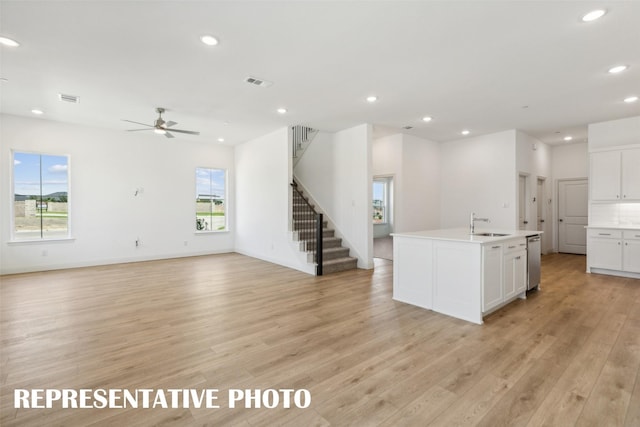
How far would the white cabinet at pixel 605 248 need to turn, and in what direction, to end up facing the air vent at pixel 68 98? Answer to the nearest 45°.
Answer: approximately 45° to its right

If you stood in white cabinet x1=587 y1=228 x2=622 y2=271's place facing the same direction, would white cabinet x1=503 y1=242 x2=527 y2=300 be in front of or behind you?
in front

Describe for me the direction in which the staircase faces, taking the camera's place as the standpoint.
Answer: facing the viewer and to the right of the viewer

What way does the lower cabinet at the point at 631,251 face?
toward the camera

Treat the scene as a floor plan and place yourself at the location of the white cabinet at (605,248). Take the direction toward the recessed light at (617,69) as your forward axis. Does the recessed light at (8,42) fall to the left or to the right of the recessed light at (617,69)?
right

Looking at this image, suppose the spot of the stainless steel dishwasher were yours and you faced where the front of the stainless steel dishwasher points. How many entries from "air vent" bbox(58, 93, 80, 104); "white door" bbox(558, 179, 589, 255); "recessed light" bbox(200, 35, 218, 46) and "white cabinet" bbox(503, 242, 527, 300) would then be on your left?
1

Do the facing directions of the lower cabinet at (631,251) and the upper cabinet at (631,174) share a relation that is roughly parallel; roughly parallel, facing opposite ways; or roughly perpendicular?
roughly parallel

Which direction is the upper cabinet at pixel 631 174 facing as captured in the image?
toward the camera

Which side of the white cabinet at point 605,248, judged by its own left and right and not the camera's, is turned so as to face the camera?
front

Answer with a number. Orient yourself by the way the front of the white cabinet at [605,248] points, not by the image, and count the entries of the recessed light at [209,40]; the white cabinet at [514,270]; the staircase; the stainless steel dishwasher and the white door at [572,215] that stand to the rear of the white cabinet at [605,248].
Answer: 1
